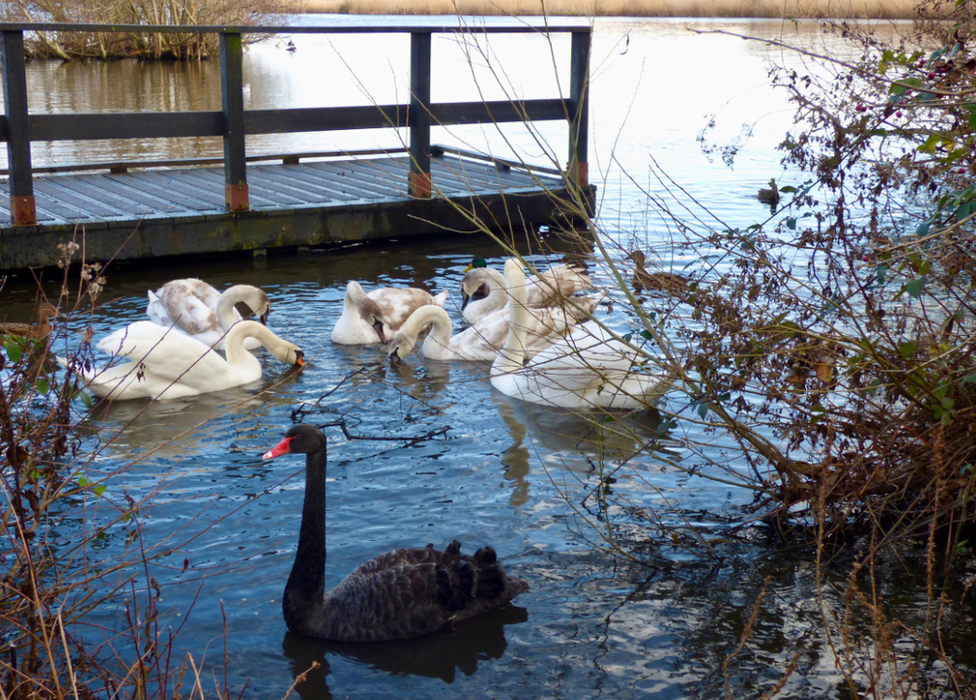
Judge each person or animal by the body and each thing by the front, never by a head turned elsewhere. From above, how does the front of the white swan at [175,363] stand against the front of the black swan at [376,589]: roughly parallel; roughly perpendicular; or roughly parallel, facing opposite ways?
roughly parallel, facing opposite ways

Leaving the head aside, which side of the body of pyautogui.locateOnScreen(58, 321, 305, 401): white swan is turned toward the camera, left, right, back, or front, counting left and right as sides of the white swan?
right

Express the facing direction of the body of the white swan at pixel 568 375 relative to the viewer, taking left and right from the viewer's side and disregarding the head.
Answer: facing to the left of the viewer

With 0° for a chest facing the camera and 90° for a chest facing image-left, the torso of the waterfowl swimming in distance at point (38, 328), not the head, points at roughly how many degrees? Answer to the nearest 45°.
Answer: approximately 270°

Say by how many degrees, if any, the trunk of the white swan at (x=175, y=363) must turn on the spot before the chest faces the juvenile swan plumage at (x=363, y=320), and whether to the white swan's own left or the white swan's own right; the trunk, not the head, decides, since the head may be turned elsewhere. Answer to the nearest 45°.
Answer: approximately 45° to the white swan's own left

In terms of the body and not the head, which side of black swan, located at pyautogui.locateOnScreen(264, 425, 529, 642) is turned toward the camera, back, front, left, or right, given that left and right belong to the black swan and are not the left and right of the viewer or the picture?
left

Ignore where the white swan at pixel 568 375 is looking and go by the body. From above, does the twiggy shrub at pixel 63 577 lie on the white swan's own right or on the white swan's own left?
on the white swan's own left

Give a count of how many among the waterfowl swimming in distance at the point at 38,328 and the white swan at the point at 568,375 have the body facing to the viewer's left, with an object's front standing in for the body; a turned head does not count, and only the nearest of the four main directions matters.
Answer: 1

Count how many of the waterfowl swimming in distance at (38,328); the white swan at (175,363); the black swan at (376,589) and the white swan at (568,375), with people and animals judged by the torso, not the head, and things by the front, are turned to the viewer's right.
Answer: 2

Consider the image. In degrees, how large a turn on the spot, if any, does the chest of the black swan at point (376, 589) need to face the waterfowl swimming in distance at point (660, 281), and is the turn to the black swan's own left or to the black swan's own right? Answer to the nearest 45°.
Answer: approximately 135° to the black swan's own right

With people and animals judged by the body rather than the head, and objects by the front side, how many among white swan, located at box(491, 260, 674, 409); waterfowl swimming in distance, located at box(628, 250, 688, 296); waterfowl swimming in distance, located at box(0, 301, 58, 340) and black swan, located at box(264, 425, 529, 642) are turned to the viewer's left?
3
